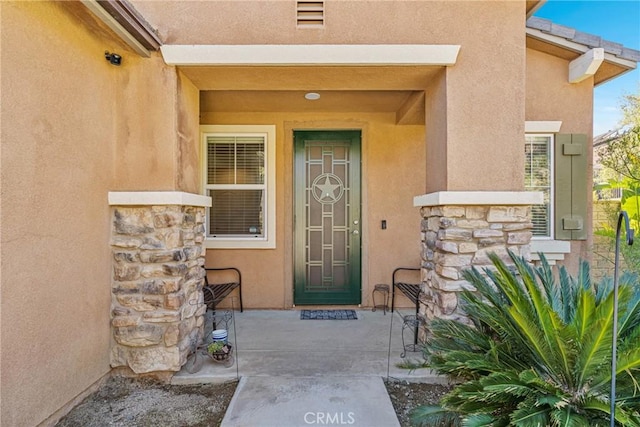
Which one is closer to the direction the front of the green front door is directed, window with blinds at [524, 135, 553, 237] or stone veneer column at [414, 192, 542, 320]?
the stone veneer column

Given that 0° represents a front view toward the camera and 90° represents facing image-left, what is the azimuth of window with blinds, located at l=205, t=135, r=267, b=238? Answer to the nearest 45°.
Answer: approximately 0°

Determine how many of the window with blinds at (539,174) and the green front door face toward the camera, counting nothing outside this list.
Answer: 2

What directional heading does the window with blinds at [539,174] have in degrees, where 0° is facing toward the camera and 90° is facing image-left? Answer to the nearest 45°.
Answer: approximately 0°

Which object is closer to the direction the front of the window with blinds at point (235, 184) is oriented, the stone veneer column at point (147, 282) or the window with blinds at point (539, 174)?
the stone veneer column

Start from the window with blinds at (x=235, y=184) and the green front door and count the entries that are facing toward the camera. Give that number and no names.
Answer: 2

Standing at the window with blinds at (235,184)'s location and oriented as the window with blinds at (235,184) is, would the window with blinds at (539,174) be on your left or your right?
on your left

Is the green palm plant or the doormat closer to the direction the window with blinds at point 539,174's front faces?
the green palm plant

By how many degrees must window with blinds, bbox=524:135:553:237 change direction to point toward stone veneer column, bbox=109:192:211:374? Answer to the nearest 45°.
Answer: approximately 45° to its right
